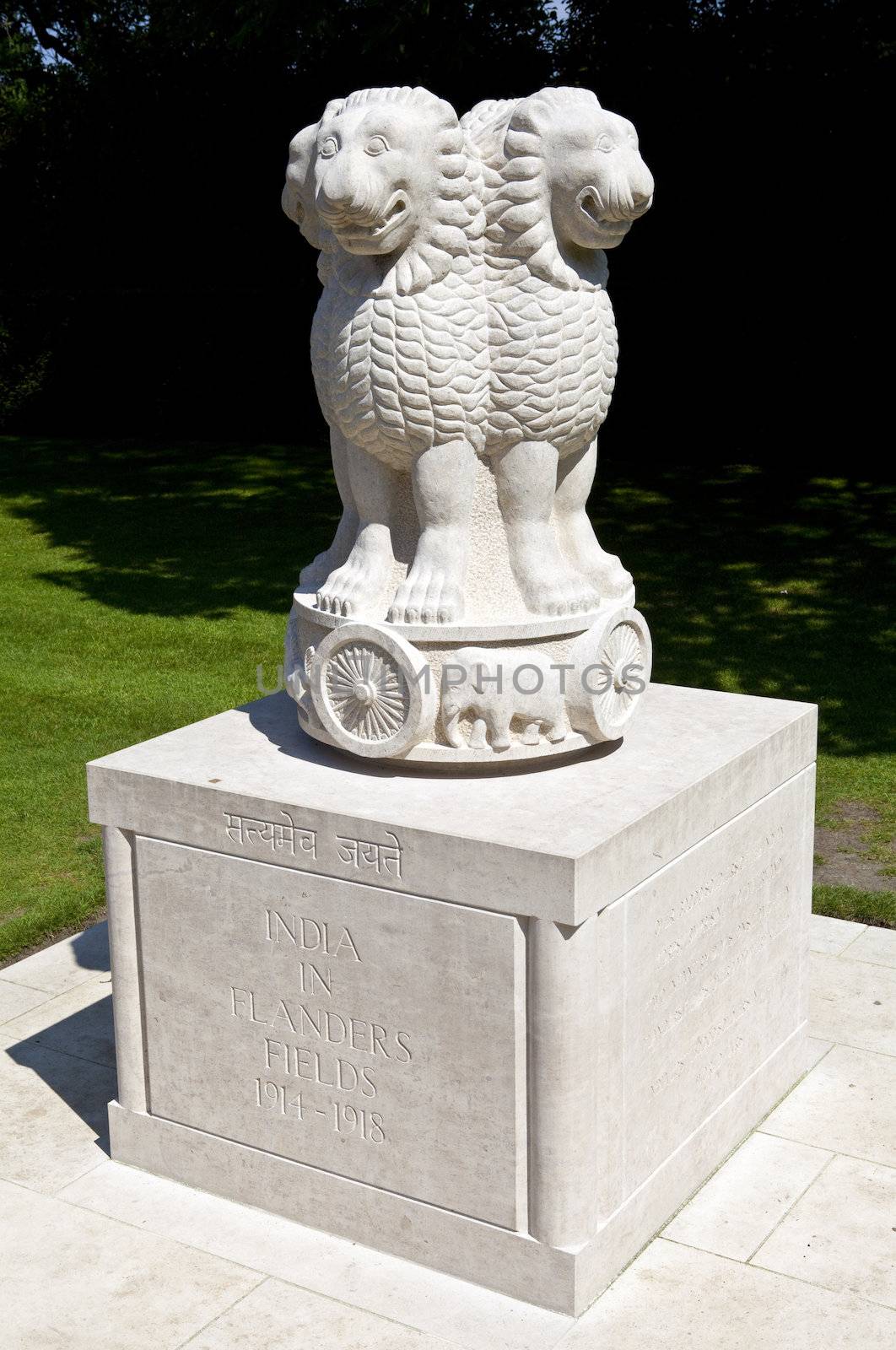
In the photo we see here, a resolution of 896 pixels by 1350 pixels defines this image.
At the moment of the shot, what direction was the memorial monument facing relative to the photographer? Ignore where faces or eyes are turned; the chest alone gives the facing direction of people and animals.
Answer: facing the viewer and to the left of the viewer
